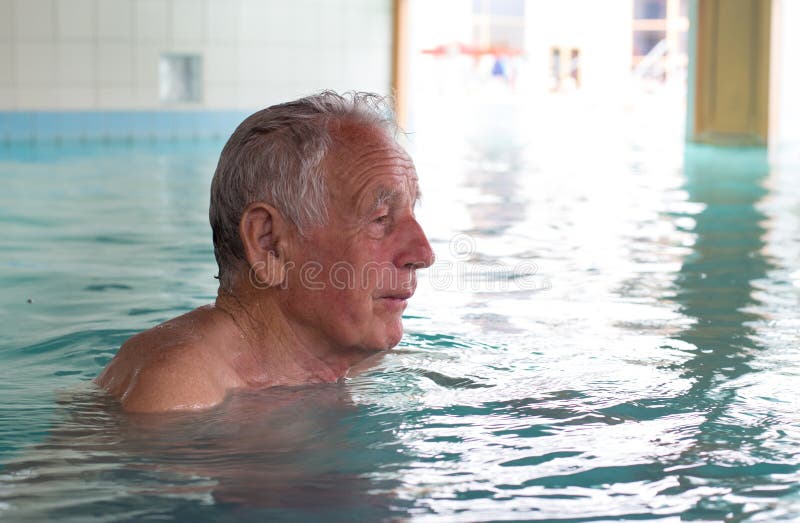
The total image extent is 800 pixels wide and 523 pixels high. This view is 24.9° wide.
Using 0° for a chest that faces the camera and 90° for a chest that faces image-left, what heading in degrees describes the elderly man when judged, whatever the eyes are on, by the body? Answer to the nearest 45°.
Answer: approximately 270°

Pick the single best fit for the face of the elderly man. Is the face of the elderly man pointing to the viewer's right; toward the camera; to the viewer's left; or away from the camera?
to the viewer's right
